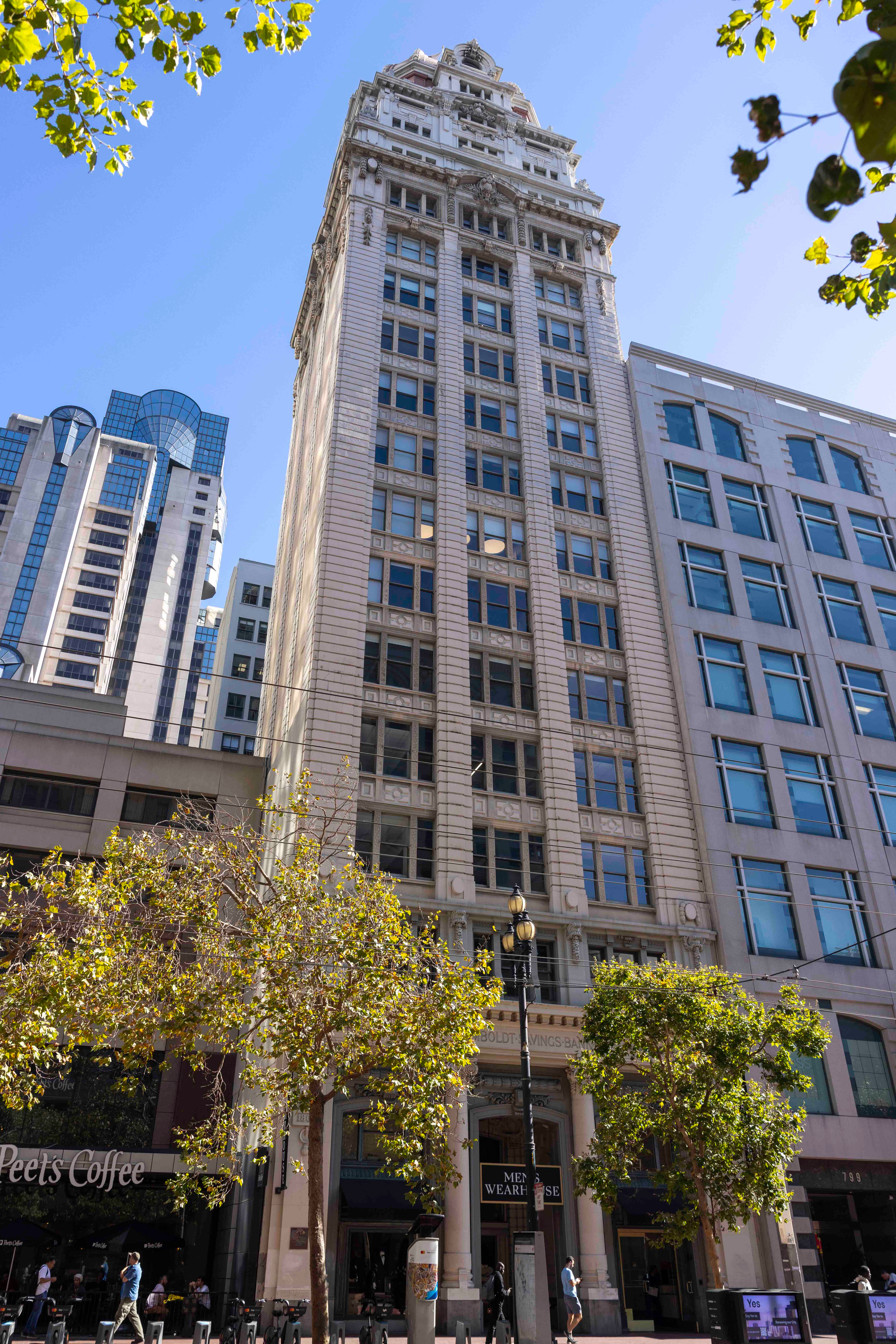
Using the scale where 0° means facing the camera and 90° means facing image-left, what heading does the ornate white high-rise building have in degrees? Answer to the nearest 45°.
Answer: approximately 0°

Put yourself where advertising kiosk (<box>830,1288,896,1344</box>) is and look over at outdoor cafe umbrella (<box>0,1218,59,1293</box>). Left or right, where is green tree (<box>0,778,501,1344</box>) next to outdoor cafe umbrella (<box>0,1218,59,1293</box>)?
left

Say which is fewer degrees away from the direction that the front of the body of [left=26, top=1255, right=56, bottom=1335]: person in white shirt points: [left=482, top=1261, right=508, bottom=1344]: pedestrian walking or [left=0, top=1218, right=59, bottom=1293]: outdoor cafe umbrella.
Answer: the pedestrian walking
